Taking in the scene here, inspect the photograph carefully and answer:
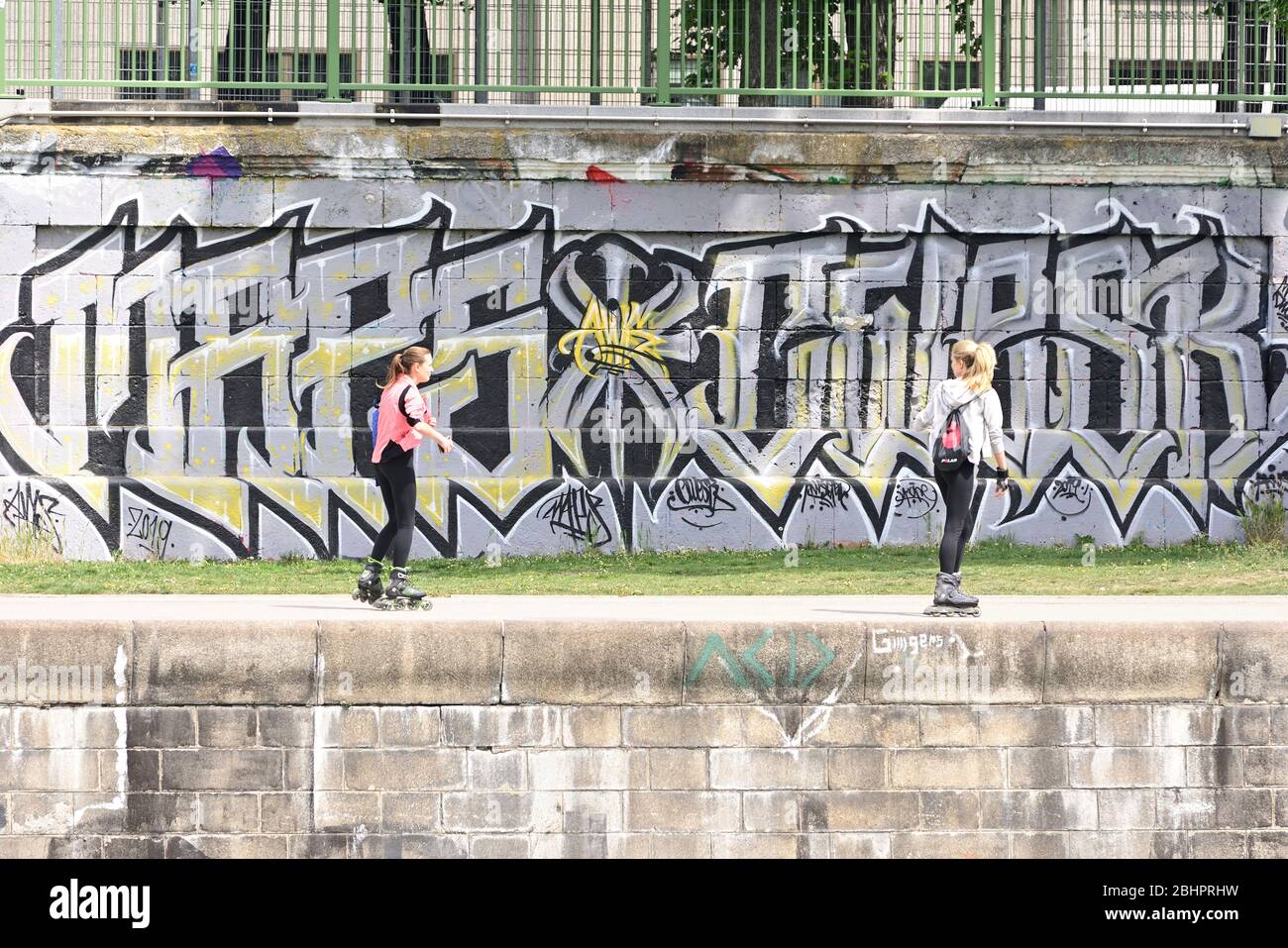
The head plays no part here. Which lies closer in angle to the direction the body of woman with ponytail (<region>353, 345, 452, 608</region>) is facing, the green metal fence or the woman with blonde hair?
the woman with blonde hair

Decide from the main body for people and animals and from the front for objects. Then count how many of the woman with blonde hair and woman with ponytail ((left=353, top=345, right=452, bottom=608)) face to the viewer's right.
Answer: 1

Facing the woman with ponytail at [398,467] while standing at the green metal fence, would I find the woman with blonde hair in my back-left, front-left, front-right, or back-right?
front-left

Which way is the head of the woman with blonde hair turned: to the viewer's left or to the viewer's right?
to the viewer's left

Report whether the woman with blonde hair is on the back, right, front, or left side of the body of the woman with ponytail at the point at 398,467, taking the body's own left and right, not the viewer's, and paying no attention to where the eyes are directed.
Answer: front

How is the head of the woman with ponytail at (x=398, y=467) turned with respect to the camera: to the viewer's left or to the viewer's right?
to the viewer's right

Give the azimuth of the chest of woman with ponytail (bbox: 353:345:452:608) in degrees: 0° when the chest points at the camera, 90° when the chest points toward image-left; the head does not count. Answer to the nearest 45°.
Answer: approximately 270°

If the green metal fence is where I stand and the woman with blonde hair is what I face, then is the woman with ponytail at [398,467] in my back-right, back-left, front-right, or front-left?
front-right

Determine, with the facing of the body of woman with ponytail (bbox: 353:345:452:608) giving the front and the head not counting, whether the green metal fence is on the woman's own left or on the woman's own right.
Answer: on the woman's own left

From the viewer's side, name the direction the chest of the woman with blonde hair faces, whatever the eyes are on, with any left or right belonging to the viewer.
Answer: facing away from the viewer and to the left of the viewer
